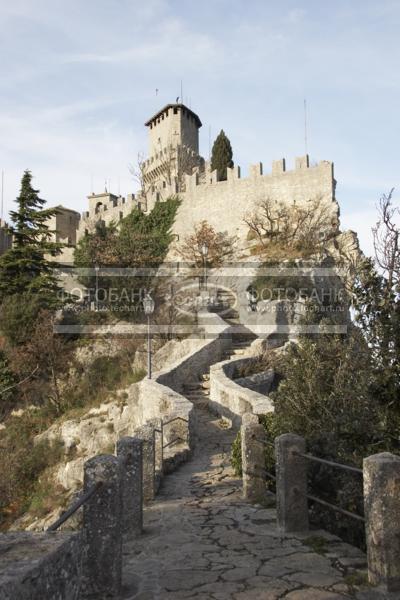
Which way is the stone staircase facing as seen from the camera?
toward the camera

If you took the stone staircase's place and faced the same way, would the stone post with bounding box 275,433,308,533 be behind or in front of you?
in front

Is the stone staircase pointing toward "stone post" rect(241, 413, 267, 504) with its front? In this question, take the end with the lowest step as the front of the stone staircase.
yes

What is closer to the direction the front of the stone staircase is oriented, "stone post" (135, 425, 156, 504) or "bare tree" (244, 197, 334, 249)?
the stone post

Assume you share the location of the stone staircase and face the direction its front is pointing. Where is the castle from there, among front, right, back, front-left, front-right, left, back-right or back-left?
back

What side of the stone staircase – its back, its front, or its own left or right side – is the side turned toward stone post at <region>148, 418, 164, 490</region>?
front

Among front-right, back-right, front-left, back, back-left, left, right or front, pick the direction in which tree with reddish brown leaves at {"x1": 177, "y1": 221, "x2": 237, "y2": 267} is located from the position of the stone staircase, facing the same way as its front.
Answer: back

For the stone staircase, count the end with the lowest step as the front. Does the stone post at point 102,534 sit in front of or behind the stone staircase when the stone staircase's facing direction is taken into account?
in front

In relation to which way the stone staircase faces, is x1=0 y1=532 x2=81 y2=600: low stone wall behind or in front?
in front

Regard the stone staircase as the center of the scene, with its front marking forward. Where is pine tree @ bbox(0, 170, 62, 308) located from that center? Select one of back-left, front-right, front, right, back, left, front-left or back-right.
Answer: back-right

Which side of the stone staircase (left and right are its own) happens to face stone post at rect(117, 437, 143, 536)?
front

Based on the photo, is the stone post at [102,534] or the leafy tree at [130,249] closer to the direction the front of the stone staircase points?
the stone post

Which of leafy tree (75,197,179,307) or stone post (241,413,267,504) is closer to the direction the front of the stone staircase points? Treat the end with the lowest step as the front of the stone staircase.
the stone post

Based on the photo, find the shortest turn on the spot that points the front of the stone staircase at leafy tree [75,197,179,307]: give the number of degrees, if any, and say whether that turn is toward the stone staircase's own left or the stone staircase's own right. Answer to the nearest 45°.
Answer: approximately 180°
